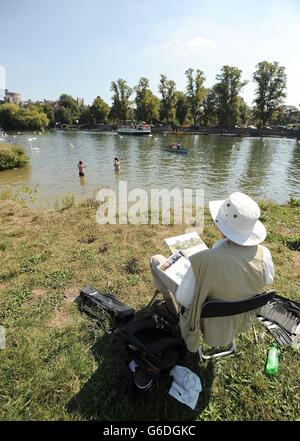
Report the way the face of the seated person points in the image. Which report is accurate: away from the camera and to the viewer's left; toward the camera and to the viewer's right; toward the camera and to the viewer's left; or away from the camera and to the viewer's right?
away from the camera and to the viewer's left

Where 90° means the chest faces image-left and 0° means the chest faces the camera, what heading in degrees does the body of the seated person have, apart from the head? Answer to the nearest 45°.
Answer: approximately 135°
